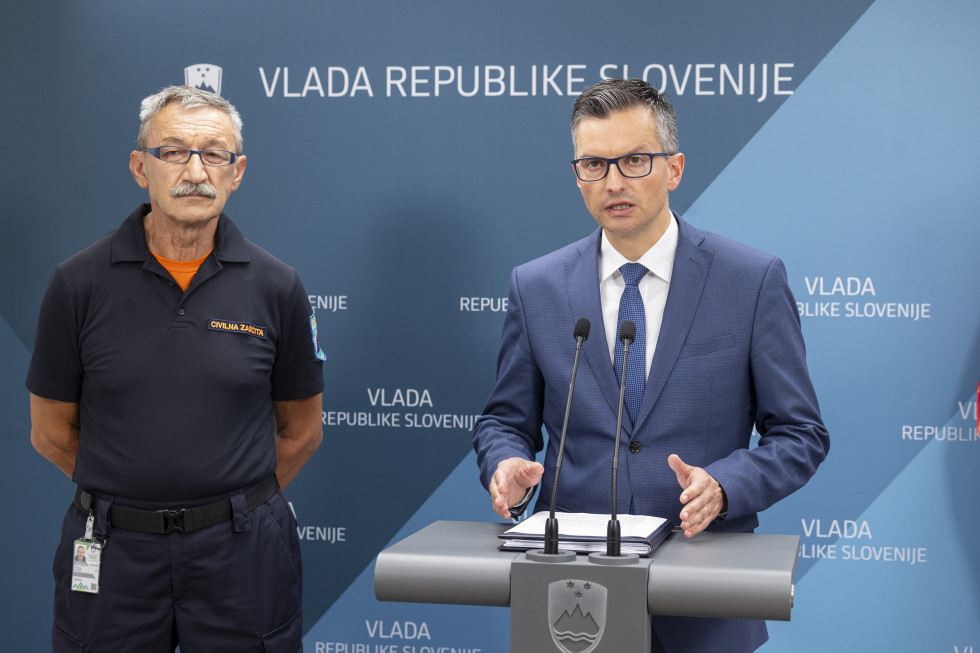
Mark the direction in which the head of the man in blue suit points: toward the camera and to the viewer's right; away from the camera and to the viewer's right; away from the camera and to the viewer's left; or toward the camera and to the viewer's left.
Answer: toward the camera and to the viewer's left

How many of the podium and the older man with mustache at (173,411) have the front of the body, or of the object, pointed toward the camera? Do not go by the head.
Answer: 2

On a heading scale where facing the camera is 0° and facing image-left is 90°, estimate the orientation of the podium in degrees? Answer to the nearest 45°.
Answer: approximately 0°

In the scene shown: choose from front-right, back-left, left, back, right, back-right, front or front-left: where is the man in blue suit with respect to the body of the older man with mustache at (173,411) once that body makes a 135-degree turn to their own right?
back

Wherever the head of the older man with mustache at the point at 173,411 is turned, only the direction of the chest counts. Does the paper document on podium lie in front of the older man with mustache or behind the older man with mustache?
in front

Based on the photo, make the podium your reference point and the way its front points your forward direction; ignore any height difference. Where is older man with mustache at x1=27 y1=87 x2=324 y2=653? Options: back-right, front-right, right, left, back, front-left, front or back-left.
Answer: back-right

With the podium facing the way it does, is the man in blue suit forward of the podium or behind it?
behind
